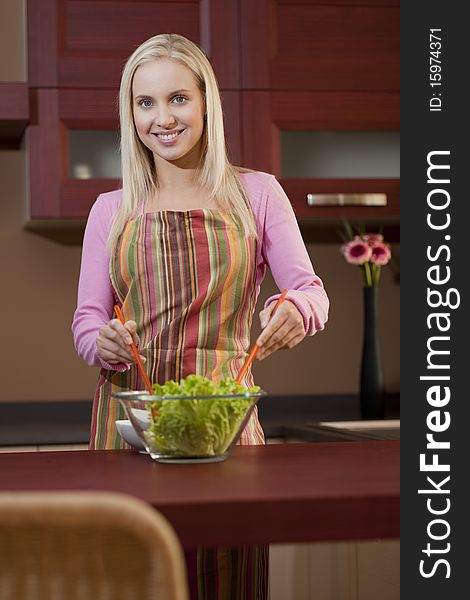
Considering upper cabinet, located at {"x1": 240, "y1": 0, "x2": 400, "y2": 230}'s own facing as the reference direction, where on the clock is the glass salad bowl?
The glass salad bowl is roughly at 12 o'clock from the upper cabinet.

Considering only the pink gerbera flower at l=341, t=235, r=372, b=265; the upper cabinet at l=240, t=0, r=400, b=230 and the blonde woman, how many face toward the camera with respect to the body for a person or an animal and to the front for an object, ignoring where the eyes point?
3

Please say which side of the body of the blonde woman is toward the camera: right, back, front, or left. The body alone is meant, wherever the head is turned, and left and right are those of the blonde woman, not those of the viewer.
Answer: front

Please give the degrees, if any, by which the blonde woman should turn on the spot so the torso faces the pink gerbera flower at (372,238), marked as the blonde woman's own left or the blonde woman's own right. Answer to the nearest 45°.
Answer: approximately 180°

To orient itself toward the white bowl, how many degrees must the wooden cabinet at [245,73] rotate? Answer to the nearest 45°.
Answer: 0° — it already faces it

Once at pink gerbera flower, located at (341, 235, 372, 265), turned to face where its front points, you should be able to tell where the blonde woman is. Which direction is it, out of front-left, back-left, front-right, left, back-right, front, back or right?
front

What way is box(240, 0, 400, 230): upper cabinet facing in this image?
toward the camera

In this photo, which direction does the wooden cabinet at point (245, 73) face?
toward the camera

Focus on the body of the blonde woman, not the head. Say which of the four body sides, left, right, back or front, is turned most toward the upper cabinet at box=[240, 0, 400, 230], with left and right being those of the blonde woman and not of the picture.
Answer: back

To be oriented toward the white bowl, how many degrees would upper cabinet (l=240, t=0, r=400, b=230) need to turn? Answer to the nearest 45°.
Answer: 0° — it already faces it
